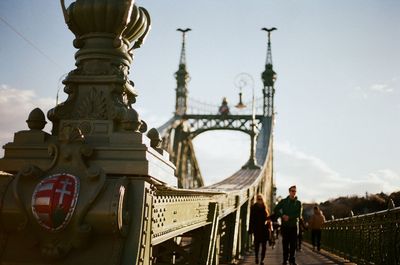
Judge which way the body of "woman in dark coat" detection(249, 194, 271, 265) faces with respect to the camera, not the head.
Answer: toward the camera

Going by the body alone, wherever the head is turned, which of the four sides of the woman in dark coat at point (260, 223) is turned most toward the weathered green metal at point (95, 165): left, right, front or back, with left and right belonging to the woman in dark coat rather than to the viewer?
front

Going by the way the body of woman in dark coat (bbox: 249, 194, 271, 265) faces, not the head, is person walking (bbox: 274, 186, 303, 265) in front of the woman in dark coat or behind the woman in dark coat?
in front
